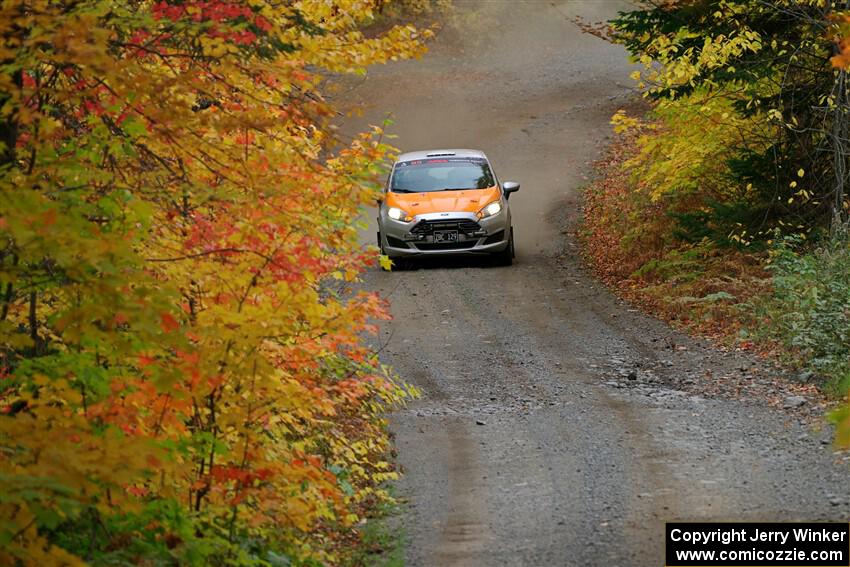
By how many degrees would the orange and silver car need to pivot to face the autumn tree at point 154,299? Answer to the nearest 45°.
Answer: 0° — it already faces it

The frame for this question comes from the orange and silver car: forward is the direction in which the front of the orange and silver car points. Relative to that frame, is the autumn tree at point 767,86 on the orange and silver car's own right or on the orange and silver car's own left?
on the orange and silver car's own left

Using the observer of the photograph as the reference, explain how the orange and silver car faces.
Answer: facing the viewer

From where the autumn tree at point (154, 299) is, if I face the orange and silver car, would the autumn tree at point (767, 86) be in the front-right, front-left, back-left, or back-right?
front-right
